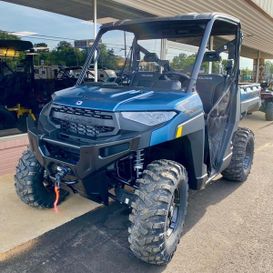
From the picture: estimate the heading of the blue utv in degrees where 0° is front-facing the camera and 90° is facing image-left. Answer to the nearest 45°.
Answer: approximately 45°

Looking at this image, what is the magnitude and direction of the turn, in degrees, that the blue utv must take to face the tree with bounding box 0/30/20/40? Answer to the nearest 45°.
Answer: approximately 90° to its right

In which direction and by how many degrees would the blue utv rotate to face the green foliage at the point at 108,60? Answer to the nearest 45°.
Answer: approximately 135° to its right

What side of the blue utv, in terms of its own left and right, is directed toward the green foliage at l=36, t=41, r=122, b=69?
right

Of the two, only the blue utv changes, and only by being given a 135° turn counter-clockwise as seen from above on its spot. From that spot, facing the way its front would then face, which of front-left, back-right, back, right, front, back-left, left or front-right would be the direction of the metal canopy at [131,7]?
left
